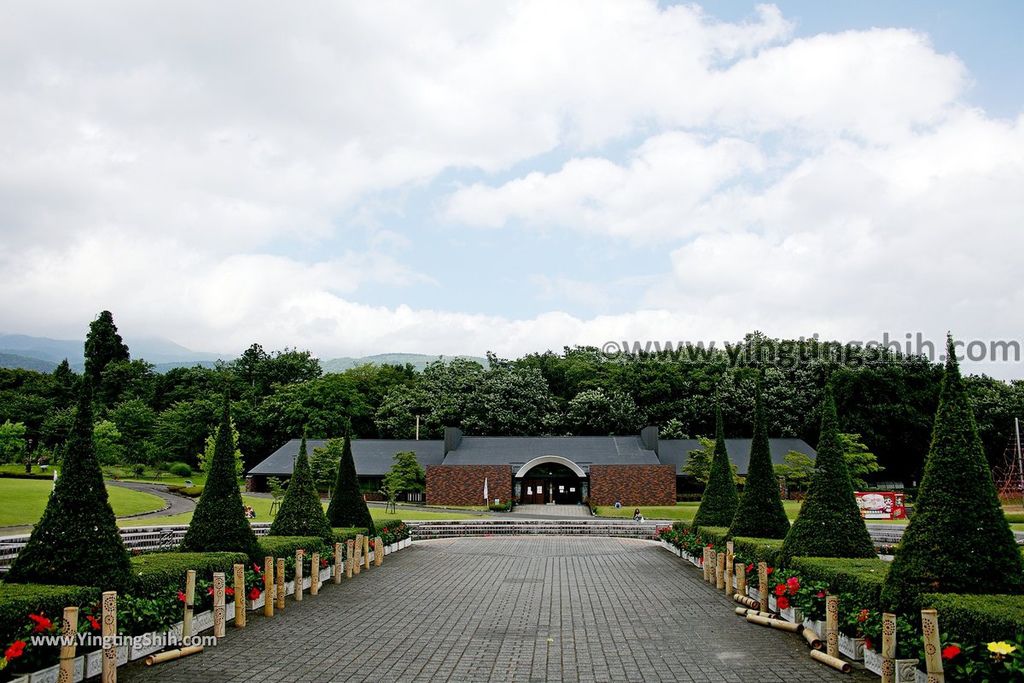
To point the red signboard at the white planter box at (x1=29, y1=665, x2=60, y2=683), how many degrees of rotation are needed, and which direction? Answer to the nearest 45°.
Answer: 0° — it already faces it

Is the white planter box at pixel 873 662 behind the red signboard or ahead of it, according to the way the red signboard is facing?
ahead

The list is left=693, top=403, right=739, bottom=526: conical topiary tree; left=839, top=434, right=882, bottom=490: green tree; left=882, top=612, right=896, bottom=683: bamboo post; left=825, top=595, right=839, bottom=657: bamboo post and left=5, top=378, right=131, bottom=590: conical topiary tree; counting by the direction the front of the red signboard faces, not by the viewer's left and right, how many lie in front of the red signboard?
4

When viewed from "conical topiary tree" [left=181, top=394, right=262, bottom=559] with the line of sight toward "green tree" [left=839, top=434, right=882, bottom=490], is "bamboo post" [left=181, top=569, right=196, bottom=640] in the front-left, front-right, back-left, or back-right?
back-right

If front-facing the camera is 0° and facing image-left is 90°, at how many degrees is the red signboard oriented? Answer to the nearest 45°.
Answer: approximately 0°

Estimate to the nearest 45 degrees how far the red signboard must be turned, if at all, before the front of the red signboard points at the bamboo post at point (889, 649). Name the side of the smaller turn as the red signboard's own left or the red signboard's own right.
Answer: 0° — it already faces it

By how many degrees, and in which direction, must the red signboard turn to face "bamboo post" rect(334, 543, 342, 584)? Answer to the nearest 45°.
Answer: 0° — it already faces it

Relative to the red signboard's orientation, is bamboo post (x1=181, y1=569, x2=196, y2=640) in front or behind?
in front

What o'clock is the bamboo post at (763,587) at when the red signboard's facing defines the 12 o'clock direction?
The bamboo post is roughly at 12 o'clock from the red signboard.
